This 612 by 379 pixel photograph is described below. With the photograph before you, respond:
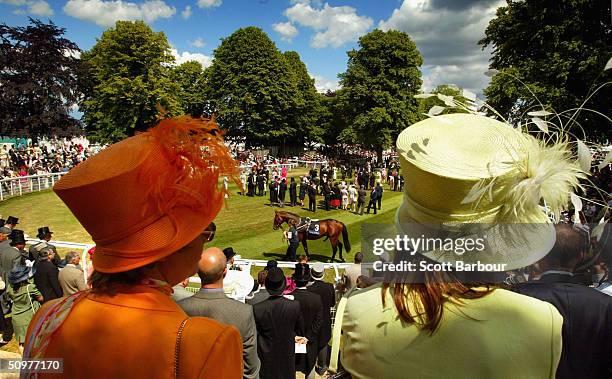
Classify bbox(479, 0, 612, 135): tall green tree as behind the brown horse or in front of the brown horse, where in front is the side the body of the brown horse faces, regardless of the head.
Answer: behind

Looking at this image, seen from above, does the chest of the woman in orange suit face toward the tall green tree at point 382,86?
yes

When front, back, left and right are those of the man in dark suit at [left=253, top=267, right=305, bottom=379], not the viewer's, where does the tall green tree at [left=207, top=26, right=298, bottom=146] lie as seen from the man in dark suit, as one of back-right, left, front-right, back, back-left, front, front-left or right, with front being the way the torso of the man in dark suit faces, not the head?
front

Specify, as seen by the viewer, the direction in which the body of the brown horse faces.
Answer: to the viewer's left

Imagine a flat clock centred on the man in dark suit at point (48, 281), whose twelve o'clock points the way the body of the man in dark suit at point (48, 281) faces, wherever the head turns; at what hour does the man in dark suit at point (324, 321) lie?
the man in dark suit at point (324, 321) is roughly at 3 o'clock from the man in dark suit at point (48, 281).

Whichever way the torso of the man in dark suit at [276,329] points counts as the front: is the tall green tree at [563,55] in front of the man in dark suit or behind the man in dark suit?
in front

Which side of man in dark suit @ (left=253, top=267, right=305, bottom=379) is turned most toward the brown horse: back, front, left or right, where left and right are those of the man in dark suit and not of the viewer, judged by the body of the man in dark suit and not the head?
front

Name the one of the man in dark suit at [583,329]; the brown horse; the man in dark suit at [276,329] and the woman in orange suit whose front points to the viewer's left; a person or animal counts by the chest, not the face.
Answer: the brown horse

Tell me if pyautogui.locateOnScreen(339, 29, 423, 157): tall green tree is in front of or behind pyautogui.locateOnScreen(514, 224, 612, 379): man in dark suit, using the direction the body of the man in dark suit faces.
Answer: in front

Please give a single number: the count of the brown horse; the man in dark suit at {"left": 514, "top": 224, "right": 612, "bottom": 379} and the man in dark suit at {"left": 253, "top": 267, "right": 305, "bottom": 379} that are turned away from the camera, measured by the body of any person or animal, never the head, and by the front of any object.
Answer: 2

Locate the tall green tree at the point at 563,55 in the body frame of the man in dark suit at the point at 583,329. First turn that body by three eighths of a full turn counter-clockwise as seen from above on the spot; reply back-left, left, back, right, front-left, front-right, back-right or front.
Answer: back-right

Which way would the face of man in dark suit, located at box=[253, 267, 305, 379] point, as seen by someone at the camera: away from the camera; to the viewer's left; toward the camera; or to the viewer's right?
away from the camera

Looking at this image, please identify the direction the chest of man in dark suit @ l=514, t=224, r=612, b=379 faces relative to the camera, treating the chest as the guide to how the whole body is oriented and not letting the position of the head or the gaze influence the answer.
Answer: away from the camera

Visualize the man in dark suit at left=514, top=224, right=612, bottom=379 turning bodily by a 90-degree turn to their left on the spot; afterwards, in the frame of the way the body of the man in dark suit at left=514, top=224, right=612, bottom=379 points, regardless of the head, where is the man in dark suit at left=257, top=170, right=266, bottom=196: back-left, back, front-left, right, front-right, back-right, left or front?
front-right

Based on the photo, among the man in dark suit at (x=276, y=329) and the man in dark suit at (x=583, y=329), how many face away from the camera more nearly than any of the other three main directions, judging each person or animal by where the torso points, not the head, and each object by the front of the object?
2

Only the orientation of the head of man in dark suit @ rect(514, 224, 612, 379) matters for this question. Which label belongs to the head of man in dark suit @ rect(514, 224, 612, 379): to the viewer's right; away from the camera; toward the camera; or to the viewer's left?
away from the camera

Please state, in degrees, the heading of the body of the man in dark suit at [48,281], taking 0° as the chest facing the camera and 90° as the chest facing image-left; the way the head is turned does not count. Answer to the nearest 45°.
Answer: approximately 225°

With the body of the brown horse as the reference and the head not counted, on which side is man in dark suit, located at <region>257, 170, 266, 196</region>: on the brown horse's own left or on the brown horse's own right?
on the brown horse's own right

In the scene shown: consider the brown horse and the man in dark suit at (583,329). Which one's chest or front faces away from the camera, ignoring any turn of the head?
the man in dark suit

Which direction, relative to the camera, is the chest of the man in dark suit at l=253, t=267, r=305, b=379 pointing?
away from the camera

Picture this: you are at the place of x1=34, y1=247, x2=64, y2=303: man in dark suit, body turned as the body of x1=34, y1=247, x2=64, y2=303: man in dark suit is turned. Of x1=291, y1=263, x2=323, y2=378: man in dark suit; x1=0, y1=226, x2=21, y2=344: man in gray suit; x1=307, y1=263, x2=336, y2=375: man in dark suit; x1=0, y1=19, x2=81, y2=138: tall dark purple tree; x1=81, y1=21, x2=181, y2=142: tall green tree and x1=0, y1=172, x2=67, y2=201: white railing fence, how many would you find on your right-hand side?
2

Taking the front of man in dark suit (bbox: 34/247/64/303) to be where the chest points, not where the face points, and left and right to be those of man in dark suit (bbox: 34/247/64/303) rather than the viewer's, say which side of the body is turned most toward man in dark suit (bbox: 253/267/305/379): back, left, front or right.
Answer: right
